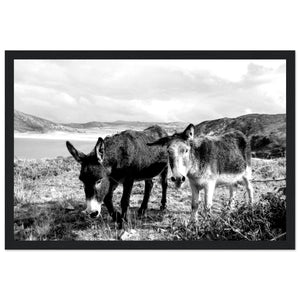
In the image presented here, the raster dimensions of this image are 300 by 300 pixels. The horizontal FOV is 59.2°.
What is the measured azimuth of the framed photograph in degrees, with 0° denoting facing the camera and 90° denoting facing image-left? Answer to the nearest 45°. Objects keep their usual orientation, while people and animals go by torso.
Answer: approximately 0°
